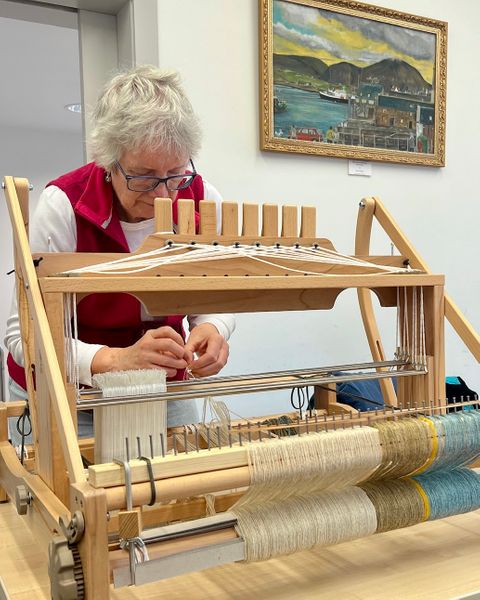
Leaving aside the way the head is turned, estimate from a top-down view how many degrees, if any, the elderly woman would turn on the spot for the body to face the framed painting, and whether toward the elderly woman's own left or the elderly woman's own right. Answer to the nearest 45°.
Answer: approximately 90° to the elderly woman's own left

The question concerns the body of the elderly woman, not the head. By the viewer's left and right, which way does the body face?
facing the viewer and to the right of the viewer

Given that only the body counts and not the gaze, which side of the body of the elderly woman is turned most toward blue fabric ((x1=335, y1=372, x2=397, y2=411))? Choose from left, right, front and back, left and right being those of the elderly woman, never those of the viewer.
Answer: left
